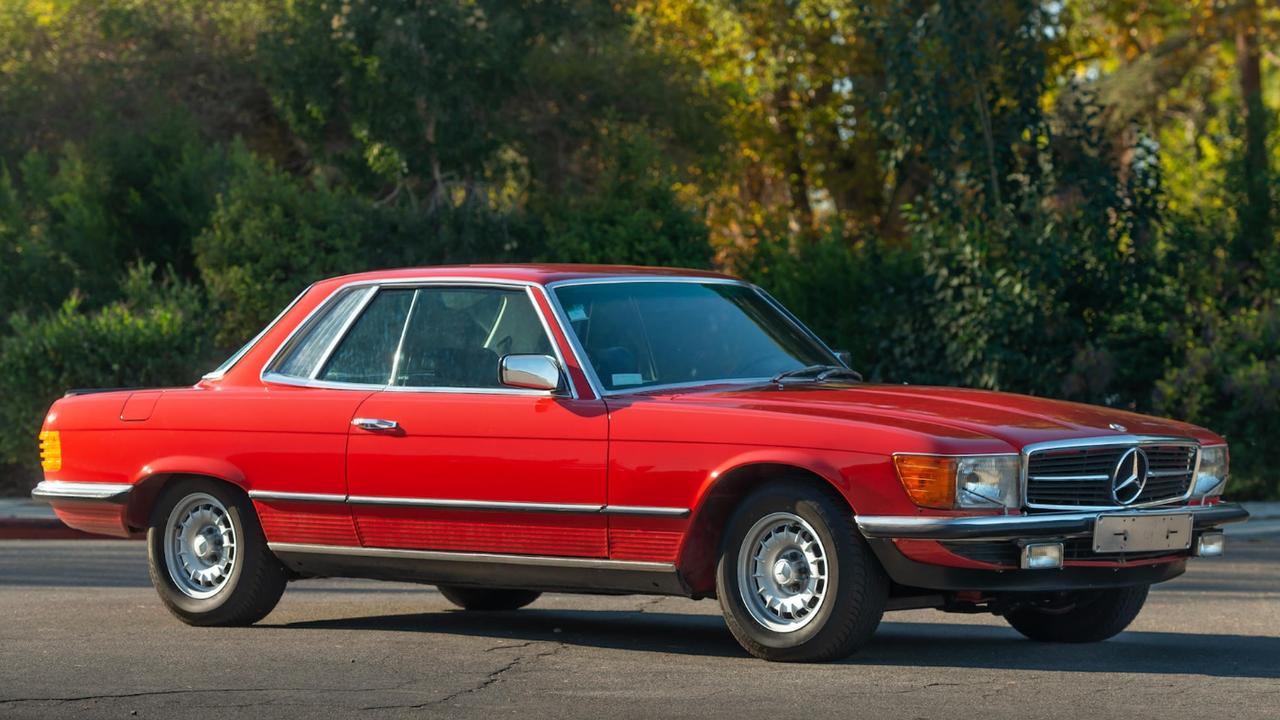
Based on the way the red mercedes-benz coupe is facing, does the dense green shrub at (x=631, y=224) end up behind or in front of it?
behind

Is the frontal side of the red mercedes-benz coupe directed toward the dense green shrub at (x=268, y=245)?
no

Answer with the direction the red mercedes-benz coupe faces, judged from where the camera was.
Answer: facing the viewer and to the right of the viewer
